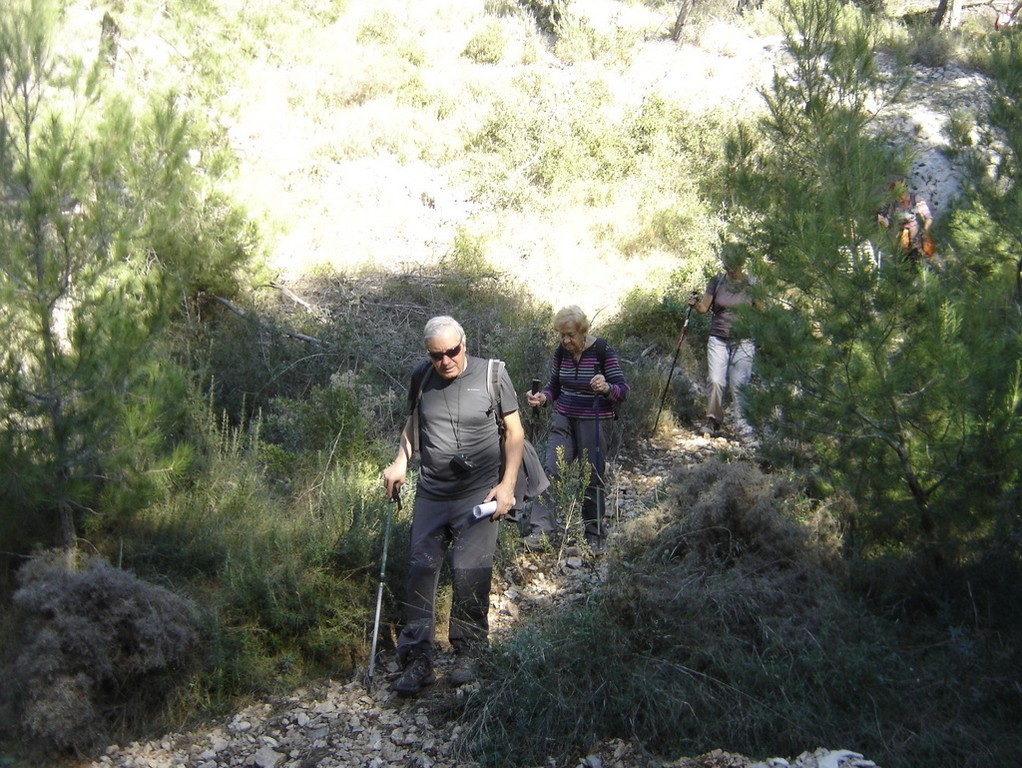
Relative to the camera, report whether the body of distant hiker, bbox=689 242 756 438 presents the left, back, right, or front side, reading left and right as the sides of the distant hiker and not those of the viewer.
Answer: front

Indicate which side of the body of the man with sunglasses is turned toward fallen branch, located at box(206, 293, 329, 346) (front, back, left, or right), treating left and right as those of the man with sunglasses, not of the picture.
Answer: back

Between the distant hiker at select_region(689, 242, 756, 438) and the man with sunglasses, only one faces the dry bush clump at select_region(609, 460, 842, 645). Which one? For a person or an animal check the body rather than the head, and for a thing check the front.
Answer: the distant hiker

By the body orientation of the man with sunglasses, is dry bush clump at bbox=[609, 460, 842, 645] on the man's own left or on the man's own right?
on the man's own left

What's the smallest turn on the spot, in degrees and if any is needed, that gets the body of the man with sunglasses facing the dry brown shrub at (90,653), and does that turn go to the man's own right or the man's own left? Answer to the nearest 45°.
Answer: approximately 90° to the man's own right

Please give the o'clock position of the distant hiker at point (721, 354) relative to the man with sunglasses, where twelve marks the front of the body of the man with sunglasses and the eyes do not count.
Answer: The distant hiker is roughly at 7 o'clock from the man with sunglasses.

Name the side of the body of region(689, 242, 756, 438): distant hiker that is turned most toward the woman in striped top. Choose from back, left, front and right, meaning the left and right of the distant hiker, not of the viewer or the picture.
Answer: front

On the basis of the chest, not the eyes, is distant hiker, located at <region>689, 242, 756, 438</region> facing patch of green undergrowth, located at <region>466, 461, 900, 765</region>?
yes

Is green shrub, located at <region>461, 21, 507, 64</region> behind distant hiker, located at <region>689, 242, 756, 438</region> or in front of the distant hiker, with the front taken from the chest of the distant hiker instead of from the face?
behind

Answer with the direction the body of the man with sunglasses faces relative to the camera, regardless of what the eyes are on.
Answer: toward the camera
